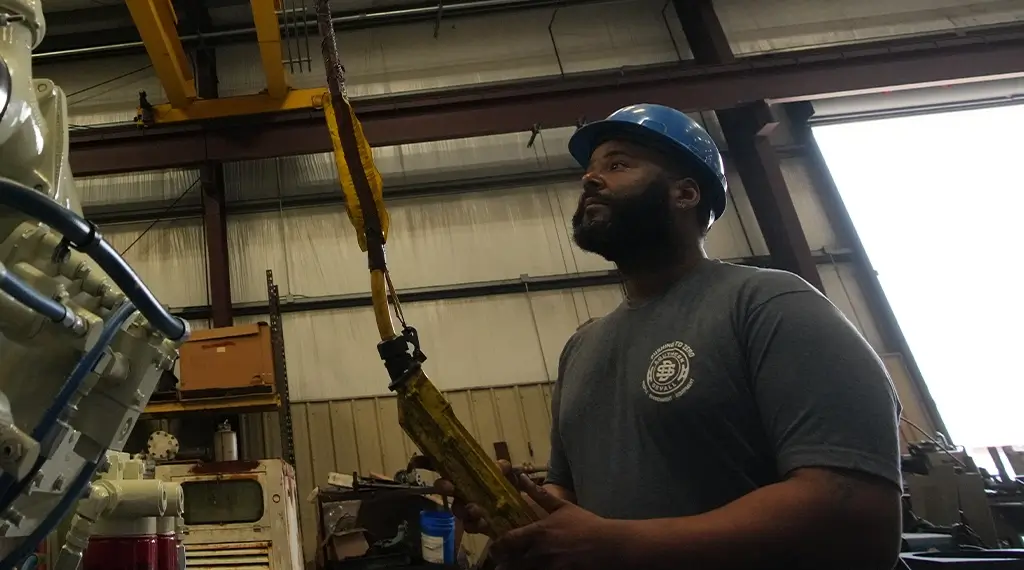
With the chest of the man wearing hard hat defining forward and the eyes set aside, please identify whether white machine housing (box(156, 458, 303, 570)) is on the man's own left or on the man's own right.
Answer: on the man's own right

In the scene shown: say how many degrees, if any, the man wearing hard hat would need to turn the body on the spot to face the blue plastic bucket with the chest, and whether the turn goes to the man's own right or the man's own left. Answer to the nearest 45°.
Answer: approximately 90° to the man's own right

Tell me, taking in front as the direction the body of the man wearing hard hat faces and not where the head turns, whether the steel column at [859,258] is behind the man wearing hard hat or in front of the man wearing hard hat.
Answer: behind

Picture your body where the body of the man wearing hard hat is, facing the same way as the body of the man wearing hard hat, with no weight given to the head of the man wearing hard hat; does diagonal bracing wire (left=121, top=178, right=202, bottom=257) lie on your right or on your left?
on your right

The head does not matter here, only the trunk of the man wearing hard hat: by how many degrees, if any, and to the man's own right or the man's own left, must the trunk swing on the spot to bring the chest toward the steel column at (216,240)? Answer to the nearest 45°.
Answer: approximately 90° to the man's own right

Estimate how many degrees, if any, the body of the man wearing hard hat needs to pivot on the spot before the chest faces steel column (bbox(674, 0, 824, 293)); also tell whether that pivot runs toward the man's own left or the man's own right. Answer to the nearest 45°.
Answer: approximately 135° to the man's own right

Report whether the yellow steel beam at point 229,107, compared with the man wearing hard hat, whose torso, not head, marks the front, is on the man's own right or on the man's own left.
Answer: on the man's own right

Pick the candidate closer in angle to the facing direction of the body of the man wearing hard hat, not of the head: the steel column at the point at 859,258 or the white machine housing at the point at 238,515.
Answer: the white machine housing

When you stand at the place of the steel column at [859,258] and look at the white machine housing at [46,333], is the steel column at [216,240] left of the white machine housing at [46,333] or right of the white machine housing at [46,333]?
right

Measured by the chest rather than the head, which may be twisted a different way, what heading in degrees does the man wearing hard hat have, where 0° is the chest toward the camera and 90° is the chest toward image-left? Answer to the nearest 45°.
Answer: approximately 45°

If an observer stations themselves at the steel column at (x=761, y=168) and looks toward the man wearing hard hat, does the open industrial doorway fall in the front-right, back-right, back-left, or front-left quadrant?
back-left
